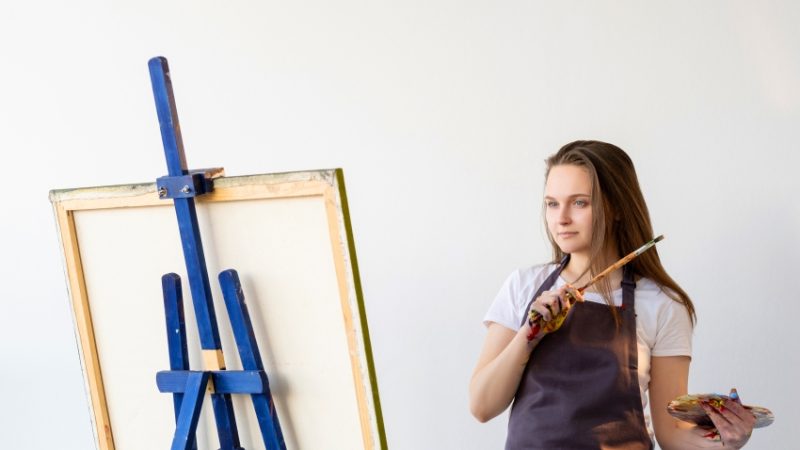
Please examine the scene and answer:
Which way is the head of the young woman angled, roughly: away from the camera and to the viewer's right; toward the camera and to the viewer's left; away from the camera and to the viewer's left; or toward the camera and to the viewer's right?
toward the camera and to the viewer's left

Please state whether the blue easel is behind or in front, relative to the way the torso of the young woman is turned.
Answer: in front

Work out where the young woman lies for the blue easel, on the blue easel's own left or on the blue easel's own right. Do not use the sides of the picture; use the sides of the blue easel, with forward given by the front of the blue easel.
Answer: on the blue easel's own right

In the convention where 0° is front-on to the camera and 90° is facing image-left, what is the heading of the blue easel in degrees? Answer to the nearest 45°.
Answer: approximately 225°

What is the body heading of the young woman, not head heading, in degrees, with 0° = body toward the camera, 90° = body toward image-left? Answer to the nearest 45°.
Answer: approximately 45°
